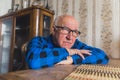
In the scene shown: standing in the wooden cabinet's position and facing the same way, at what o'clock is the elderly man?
The elderly man is roughly at 10 o'clock from the wooden cabinet.

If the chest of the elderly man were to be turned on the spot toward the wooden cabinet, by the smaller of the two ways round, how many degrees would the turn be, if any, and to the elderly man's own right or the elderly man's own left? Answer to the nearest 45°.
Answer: approximately 180°

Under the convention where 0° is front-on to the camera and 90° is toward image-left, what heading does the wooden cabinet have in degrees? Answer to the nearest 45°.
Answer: approximately 45°
